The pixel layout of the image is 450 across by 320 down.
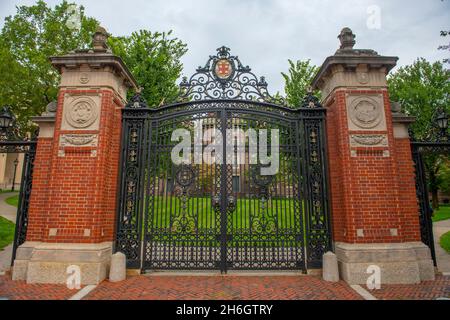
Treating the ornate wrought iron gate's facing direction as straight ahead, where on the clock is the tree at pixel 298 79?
The tree is roughly at 7 o'clock from the ornate wrought iron gate.

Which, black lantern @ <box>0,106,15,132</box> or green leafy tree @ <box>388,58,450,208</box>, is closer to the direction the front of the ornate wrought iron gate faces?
the black lantern

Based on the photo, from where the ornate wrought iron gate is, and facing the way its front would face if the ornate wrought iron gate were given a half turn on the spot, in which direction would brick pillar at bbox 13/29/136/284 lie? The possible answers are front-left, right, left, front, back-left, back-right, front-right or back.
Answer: left

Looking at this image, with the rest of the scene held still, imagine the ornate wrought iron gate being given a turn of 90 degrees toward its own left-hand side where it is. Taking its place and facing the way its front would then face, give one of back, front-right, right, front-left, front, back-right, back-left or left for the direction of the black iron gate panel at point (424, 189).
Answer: front

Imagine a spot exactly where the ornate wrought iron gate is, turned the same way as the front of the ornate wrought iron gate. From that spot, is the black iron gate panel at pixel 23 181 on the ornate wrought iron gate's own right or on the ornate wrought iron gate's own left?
on the ornate wrought iron gate's own right

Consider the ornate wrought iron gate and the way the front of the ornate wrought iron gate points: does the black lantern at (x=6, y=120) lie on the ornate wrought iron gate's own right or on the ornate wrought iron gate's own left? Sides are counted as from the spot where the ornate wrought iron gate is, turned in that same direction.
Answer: on the ornate wrought iron gate's own right

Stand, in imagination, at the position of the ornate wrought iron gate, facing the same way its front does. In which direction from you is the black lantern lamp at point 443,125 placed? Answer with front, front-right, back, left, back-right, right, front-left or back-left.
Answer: left

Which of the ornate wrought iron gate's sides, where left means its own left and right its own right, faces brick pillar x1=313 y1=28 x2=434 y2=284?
left

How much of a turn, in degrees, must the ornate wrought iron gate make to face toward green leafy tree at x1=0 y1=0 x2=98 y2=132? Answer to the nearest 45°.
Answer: approximately 135° to its right

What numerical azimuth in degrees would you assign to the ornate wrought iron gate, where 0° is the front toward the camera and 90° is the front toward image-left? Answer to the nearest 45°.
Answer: approximately 0°

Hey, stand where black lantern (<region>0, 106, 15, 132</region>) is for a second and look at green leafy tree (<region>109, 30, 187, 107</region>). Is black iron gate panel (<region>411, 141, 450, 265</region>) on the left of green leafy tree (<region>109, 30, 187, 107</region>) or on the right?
right
